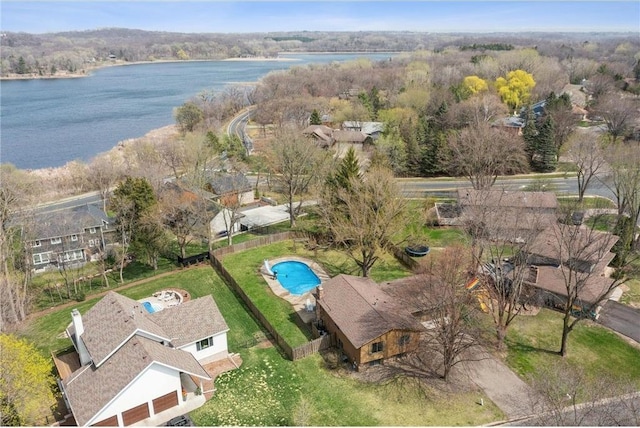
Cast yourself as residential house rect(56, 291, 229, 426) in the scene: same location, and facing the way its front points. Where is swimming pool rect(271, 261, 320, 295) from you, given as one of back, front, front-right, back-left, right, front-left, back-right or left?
left

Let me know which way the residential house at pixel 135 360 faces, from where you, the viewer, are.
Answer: facing the viewer and to the right of the viewer

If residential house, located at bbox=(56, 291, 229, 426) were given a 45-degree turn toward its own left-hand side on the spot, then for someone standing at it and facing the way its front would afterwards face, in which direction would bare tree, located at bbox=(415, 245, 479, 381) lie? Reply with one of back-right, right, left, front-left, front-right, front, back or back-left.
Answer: front

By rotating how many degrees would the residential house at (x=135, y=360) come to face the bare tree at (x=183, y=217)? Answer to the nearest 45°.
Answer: approximately 135° to its left

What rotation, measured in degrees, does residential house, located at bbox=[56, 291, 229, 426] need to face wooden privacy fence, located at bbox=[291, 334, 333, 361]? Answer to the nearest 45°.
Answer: approximately 45° to its left

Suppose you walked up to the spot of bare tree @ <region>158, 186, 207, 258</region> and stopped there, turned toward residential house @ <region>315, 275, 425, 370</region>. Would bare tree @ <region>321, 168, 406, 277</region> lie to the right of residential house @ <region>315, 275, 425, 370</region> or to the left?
left

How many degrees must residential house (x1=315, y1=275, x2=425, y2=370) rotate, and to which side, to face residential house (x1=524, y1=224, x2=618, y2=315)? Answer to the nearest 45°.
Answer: approximately 90° to its left

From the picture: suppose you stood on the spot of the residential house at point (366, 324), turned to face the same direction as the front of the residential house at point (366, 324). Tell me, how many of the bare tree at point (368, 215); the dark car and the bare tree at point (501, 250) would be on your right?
1
